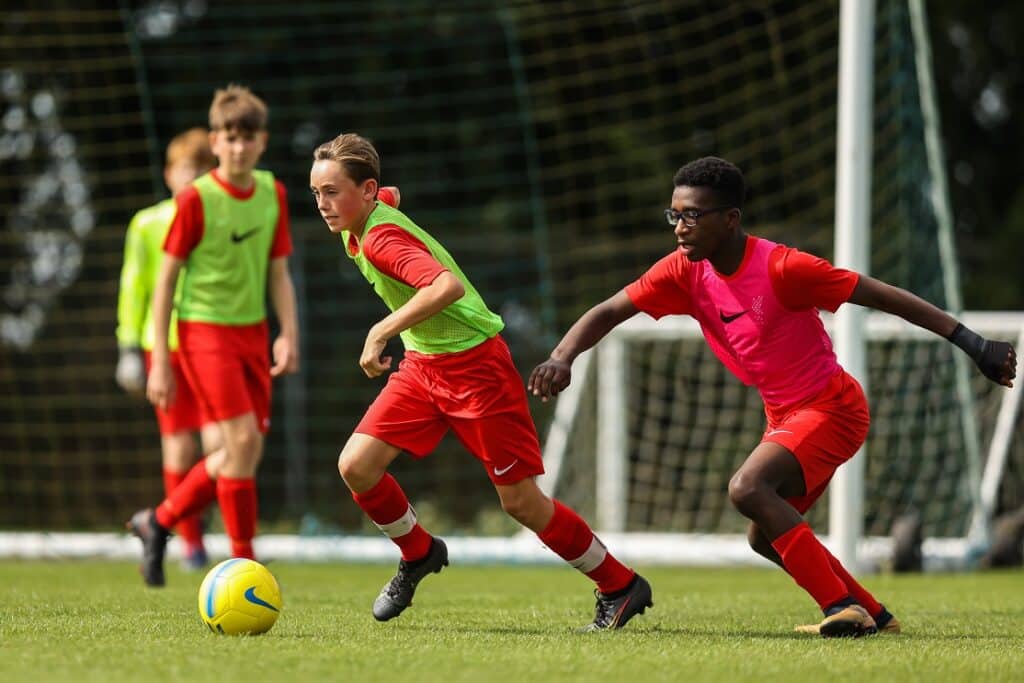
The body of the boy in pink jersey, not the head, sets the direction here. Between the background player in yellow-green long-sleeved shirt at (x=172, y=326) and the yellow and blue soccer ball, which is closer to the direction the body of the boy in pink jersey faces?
the yellow and blue soccer ball

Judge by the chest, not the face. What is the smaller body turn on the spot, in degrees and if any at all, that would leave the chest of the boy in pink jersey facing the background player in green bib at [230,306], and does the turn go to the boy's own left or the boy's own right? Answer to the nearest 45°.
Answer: approximately 90° to the boy's own right

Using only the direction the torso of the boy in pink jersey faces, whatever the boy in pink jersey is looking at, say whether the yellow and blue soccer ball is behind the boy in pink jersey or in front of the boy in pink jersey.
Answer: in front

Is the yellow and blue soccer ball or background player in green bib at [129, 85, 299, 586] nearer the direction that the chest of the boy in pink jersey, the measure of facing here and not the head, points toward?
the yellow and blue soccer ball

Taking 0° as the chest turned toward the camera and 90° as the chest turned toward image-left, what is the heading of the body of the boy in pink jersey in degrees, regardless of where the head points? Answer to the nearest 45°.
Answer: approximately 45°

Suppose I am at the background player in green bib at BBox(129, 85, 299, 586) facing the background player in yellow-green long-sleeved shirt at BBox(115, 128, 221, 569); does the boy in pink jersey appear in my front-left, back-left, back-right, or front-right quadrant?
back-right

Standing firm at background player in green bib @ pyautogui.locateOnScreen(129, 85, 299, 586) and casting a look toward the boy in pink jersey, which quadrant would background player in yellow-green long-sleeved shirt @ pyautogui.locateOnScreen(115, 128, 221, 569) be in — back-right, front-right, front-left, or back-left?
back-left

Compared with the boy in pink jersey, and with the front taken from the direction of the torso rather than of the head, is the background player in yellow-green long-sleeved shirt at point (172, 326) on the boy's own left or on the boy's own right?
on the boy's own right
